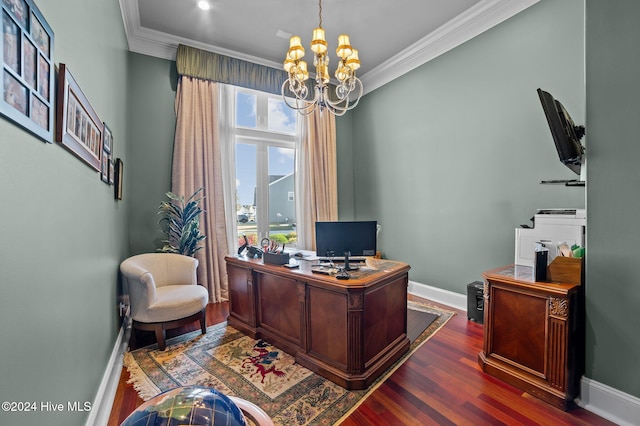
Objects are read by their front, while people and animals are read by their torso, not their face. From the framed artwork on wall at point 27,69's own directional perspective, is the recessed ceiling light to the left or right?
on its left

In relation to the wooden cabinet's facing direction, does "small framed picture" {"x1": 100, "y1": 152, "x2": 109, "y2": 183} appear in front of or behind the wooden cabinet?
in front

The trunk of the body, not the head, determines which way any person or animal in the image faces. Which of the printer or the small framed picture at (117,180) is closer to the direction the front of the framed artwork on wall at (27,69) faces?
the printer

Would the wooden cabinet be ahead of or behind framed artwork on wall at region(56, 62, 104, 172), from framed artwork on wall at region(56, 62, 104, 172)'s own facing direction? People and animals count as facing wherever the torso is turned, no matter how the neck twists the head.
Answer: ahead

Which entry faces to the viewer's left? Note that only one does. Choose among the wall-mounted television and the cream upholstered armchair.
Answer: the wall-mounted television

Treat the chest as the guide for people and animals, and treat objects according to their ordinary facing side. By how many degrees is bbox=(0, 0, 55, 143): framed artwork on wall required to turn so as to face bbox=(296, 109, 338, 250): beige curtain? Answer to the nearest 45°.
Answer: approximately 90° to its left

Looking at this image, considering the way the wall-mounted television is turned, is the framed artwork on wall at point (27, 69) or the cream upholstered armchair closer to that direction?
the cream upholstered armchair

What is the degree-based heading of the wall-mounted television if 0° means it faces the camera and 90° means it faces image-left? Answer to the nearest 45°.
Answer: approximately 90°

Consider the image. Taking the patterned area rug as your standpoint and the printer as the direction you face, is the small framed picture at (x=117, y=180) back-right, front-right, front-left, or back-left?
back-left

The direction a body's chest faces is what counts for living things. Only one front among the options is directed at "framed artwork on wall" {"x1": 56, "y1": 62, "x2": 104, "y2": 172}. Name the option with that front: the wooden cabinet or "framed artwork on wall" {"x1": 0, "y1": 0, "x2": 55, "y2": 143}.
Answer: the wooden cabinet
